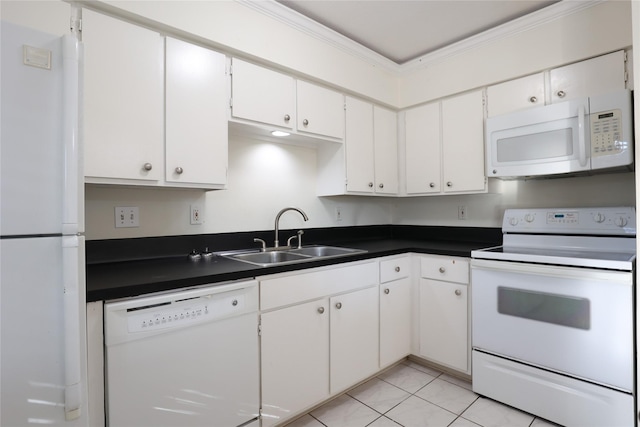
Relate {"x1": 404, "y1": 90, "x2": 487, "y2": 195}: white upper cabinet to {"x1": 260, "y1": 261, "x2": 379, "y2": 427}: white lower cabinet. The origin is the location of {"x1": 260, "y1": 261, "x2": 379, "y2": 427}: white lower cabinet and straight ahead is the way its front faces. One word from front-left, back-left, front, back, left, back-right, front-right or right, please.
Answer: left

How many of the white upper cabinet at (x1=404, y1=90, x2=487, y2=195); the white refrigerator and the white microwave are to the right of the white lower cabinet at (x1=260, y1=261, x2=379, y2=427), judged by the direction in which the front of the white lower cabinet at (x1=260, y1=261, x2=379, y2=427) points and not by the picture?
1

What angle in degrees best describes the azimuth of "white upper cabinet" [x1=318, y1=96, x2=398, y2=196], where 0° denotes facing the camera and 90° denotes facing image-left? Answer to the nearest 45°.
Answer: approximately 315°

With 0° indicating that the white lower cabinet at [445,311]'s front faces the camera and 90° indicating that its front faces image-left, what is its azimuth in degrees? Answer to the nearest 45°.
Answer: approximately 45°

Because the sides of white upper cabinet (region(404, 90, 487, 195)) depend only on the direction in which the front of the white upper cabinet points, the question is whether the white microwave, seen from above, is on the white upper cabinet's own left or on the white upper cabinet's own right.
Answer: on the white upper cabinet's own left

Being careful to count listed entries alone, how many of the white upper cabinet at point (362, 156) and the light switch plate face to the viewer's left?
0

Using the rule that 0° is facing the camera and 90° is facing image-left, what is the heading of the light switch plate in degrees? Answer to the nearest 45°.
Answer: approximately 0°

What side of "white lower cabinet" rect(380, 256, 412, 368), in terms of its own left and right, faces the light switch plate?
right

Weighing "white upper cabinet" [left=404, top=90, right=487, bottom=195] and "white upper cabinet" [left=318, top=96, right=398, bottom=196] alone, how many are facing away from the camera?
0
